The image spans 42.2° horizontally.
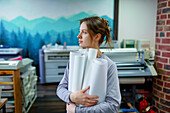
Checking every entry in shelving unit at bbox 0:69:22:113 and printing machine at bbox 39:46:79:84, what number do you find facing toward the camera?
2

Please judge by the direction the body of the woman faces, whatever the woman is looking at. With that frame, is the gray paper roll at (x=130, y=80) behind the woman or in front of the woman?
behind

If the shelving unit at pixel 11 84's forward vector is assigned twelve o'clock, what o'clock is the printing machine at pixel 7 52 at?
The printing machine is roughly at 6 o'clock from the shelving unit.

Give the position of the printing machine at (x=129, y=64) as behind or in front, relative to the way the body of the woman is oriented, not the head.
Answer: behind

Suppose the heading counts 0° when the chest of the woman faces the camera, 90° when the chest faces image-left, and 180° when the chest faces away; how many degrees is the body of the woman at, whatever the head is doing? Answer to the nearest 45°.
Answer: approximately 45°

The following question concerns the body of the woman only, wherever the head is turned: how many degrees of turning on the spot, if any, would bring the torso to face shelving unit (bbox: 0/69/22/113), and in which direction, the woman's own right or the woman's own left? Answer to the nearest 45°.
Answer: approximately 90° to the woman's own right

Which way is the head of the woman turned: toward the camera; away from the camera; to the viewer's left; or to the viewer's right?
to the viewer's left

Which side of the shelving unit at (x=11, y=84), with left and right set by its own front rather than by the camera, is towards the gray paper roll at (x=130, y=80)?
left

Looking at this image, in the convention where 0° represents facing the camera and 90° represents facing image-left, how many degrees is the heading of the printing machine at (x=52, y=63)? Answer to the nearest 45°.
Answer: approximately 0°

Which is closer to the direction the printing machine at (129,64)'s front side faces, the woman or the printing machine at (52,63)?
the woman
